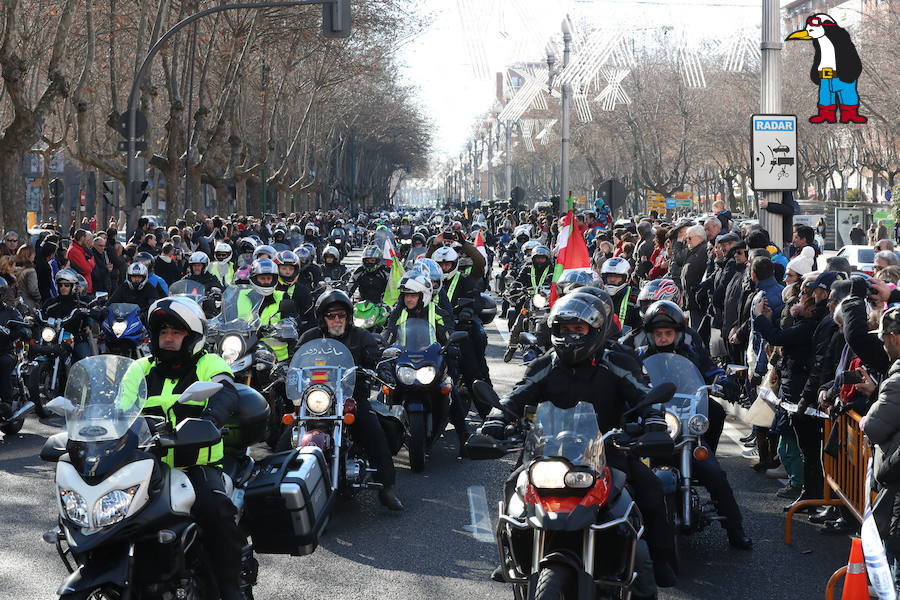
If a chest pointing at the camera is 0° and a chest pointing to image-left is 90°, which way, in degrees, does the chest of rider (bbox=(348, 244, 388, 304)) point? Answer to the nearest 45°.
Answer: approximately 0°

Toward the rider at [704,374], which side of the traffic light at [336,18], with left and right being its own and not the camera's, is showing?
back

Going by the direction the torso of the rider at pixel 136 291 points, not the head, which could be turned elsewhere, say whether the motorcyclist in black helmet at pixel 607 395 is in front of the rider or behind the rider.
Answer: in front

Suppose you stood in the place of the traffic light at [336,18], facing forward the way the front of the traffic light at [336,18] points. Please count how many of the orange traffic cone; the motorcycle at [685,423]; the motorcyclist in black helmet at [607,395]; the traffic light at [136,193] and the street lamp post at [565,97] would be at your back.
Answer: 3

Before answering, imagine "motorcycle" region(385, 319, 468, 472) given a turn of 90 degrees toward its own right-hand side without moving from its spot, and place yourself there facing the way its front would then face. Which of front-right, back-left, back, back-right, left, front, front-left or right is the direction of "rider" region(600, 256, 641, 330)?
back-right

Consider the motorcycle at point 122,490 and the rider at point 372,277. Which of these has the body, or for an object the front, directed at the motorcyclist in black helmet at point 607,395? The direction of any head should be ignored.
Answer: the rider

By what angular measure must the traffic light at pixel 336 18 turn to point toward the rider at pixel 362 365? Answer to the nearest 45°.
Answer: approximately 180°

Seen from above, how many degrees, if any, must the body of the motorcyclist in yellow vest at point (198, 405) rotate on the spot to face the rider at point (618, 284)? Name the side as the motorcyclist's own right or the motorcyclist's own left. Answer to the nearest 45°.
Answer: approximately 180°

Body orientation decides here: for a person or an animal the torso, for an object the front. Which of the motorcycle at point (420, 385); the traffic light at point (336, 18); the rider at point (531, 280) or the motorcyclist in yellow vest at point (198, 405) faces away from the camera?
the traffic light

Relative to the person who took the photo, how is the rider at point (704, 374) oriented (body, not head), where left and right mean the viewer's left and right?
facing the viewer

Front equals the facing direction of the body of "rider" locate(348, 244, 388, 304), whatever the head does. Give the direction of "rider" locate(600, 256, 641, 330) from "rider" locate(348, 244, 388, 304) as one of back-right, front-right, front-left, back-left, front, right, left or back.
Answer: front-left

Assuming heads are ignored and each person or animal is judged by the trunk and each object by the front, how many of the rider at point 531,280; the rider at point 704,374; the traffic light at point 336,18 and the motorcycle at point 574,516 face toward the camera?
3

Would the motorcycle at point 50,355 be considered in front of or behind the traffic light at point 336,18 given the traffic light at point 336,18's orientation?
behind

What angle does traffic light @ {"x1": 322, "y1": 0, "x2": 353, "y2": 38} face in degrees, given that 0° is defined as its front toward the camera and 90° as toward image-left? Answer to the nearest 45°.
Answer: approximately 180°
